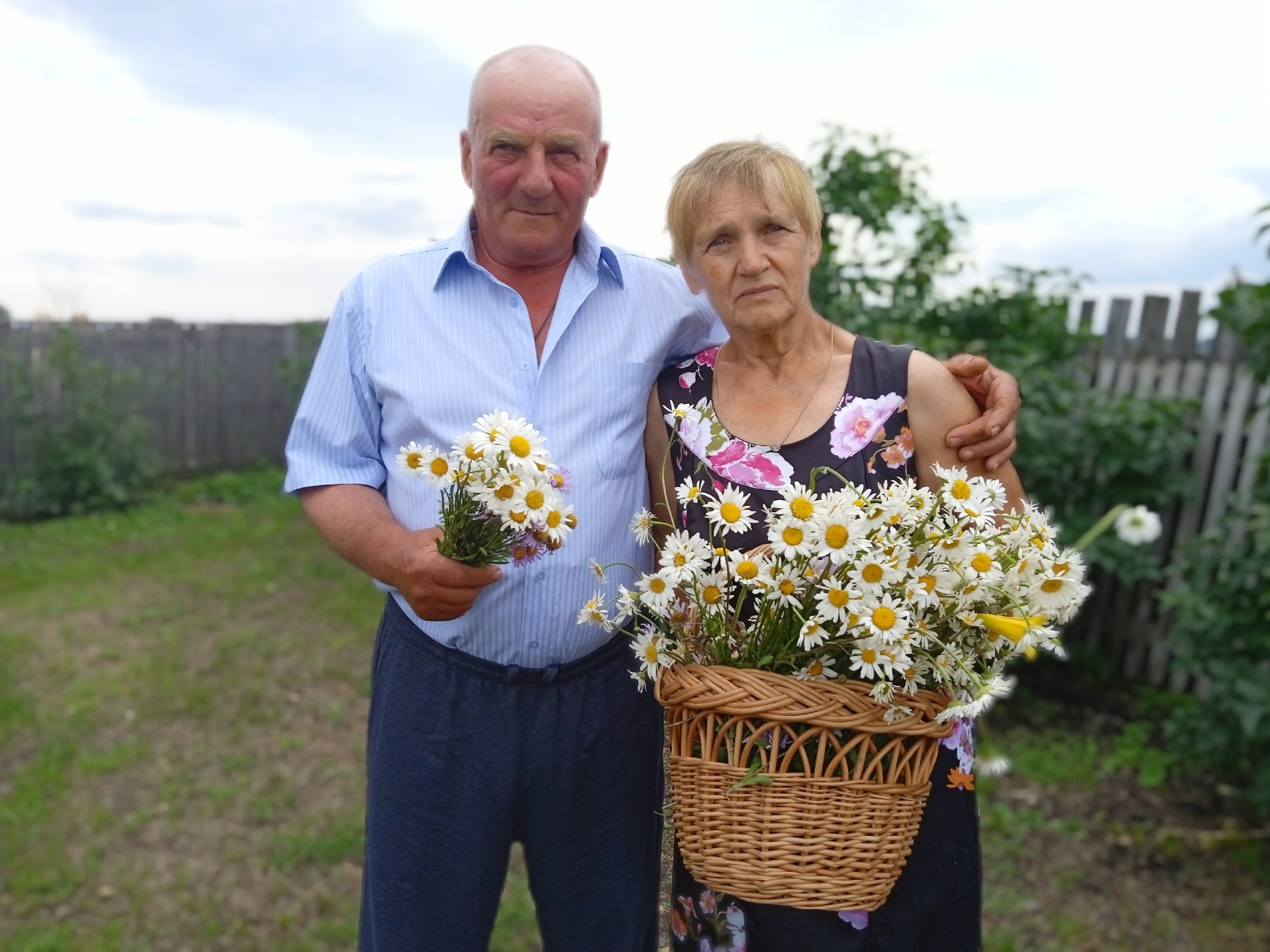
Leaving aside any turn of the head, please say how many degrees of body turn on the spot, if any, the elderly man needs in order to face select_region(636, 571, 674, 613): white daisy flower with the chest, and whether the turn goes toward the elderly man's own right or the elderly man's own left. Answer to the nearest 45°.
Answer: approximately 45° to the elderly man's own left

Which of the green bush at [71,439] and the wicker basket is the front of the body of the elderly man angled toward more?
the wicker basket

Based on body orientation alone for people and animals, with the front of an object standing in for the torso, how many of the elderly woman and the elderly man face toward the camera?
2

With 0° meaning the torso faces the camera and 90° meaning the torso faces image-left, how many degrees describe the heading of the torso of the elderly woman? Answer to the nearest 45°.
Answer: approximately 0°

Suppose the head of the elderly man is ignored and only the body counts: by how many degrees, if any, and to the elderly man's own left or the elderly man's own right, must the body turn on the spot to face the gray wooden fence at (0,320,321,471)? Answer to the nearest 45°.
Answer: approximately 135° to the elderly man's own right

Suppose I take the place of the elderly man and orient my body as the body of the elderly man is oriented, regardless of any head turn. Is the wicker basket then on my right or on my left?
on my left

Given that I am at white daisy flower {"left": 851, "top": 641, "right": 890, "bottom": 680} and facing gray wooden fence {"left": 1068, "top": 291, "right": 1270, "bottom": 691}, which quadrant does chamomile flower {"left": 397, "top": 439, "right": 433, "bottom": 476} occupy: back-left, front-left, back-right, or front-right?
back-left

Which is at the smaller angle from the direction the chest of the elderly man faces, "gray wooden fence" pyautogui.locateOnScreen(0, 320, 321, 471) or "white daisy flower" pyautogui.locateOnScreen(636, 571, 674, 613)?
the white daisy flower
